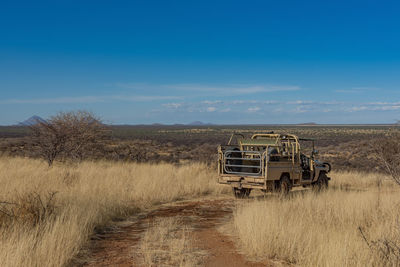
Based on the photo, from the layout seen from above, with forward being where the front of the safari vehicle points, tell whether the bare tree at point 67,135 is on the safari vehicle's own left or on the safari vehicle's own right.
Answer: on the safari vehicle's own left

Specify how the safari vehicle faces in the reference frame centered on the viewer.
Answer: facing away from the viewer and to the right of the viewer
